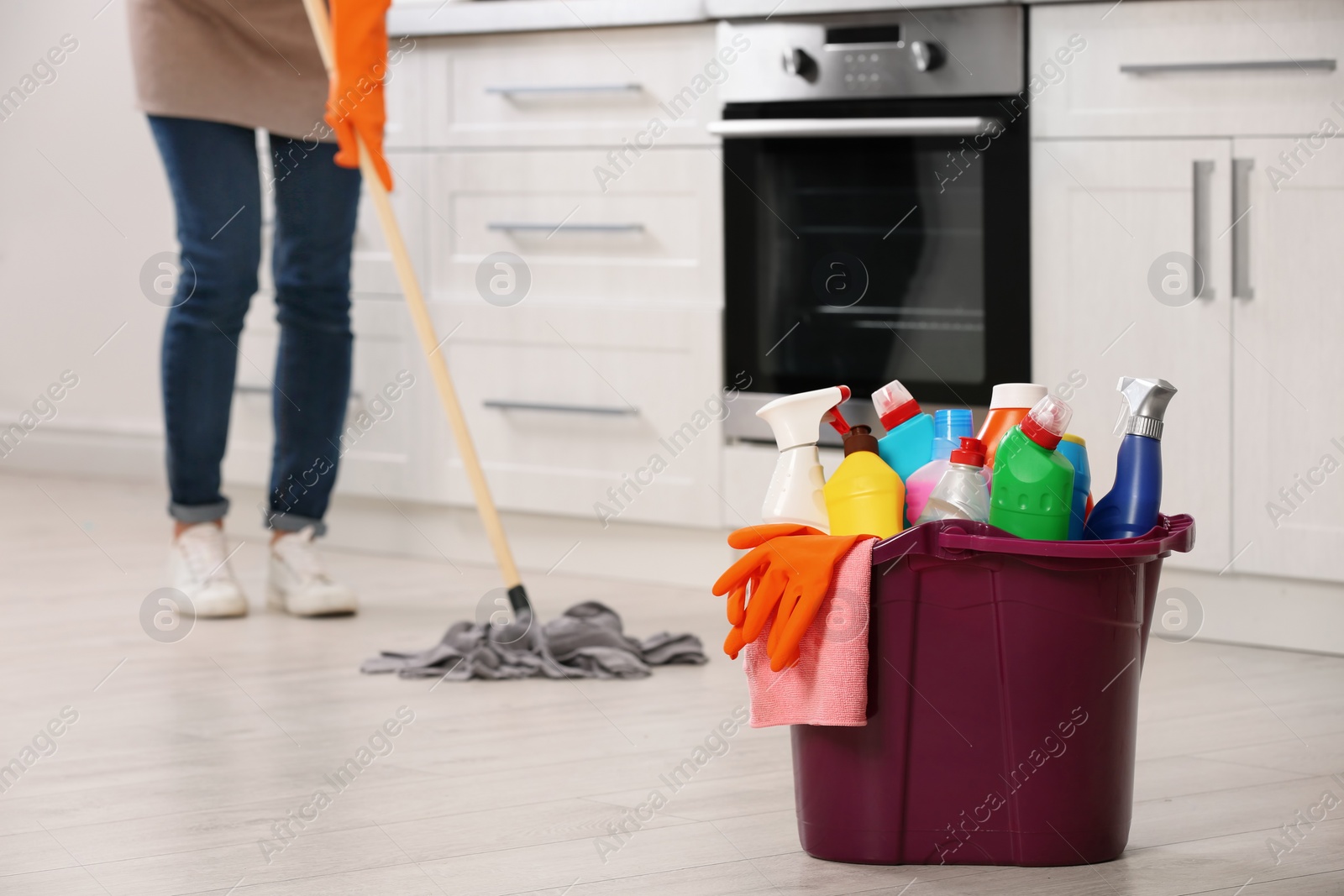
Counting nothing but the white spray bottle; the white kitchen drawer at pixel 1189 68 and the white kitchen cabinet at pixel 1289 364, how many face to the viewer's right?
1

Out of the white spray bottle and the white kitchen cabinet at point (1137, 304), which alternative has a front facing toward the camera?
the white kitchen cabinet

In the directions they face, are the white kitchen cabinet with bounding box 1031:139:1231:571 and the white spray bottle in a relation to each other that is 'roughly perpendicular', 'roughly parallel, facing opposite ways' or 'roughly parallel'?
roughly perpendicular

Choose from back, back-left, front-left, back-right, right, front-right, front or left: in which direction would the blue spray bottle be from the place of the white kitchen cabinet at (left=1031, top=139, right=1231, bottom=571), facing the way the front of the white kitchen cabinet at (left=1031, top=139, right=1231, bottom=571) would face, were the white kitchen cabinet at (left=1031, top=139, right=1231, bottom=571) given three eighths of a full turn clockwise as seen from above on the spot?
back-left

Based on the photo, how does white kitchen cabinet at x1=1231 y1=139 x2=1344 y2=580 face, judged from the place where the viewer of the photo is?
facing the viewer

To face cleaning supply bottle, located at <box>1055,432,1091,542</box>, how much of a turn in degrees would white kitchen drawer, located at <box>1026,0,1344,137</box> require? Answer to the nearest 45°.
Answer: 0° — it already faces it

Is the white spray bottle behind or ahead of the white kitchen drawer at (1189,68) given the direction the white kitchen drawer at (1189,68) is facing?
ahead

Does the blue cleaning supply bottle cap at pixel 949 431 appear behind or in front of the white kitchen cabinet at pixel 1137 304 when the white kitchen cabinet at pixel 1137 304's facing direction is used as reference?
in front

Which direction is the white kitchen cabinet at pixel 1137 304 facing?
toward the camera

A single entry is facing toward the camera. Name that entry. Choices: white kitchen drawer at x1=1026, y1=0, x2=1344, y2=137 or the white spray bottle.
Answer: the white kitchen drawer

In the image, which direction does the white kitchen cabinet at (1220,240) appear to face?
toward the camera

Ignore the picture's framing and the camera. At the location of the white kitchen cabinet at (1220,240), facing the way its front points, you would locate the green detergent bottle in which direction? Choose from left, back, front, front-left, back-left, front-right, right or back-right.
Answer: front

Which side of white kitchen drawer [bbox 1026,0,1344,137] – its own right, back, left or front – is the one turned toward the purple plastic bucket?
front

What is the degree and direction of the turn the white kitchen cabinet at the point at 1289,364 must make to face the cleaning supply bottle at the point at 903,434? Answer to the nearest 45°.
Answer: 0° — it already faces it

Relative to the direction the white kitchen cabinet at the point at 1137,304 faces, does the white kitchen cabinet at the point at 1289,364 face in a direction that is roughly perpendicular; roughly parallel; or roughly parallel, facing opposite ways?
roughly parallel

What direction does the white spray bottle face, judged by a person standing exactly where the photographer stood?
facing to the right of the viewer
